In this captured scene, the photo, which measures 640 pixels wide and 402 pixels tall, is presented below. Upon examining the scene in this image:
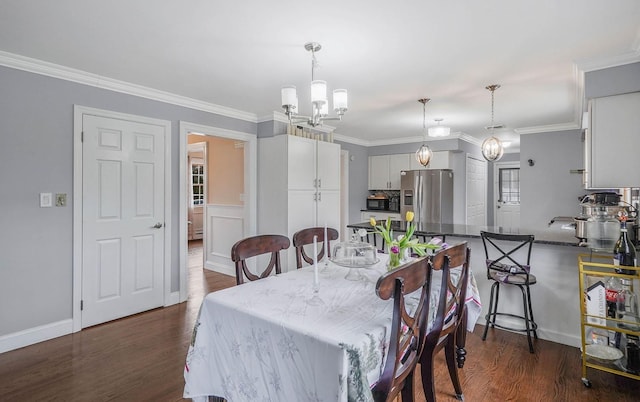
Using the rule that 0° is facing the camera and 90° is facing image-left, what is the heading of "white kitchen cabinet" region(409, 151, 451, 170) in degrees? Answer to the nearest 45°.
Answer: approximately 0°

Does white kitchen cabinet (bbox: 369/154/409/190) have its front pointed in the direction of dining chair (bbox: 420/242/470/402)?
yes

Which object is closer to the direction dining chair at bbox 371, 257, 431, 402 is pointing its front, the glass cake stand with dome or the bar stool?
the glass cake stand with dome

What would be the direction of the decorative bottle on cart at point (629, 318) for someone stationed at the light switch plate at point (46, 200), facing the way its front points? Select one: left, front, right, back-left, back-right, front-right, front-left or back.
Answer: front-left

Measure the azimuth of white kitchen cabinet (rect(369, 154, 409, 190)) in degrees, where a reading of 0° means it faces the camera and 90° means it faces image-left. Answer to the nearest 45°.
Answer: approximately 0°

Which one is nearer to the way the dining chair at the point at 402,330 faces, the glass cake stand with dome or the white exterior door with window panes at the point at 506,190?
the glass cake stand with dome

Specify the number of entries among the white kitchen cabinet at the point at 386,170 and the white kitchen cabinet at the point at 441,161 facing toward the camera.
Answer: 2
